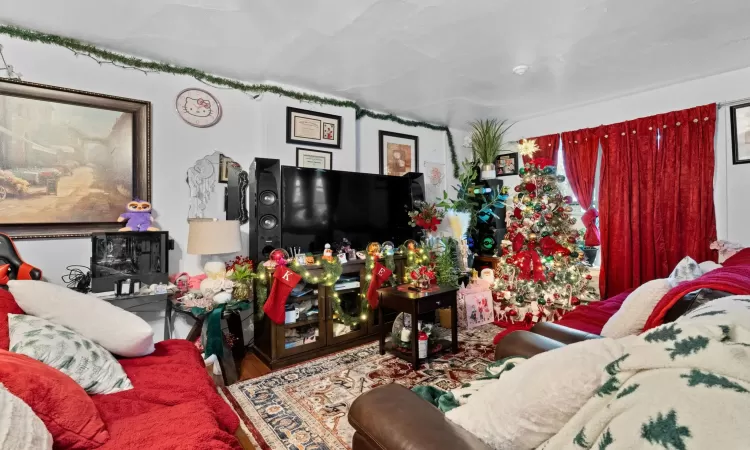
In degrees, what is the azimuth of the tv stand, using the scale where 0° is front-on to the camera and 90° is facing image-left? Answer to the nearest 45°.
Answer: approximately 315°

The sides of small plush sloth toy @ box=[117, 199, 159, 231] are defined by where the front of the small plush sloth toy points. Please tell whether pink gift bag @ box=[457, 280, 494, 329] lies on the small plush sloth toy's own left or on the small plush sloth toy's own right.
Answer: on the small plush sloth toy's own left

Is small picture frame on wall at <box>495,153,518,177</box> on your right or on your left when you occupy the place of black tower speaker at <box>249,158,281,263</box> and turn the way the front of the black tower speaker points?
on your left

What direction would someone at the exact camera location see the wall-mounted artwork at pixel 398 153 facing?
facing the viewer and to the right of the viewer

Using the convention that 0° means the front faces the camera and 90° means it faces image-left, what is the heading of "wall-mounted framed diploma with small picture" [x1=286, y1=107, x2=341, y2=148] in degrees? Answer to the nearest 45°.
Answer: approximately 315°

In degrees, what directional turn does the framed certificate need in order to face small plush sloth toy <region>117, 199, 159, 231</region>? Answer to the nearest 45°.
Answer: approximately 90° to its right

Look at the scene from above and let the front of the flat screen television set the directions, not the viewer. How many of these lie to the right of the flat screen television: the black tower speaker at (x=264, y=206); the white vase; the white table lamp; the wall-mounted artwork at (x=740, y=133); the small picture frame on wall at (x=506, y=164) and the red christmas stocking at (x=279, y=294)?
3

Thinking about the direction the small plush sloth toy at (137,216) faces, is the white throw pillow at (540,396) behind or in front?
in front

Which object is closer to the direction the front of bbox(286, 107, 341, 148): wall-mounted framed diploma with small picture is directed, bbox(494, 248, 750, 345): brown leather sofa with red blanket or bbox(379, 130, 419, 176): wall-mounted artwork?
the brown leather sofa with red blanket

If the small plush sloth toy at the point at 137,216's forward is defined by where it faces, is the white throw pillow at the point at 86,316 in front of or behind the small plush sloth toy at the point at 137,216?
in front
